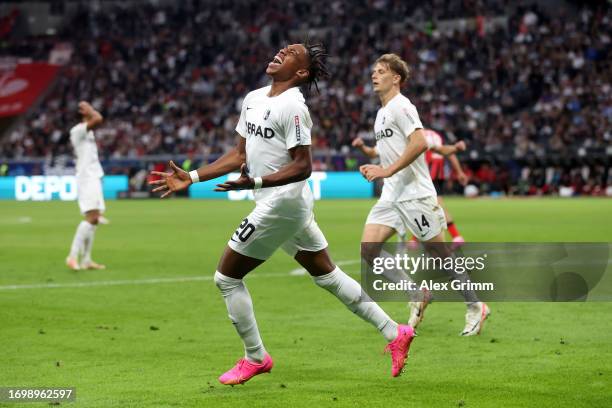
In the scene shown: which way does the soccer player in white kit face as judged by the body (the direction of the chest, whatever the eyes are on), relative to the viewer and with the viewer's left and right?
facing the viewer and to the left of the viewer

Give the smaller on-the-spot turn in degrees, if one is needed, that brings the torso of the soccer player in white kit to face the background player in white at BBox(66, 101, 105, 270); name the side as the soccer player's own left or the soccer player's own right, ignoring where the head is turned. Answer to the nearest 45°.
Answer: approximately 135° to the soccer player's own right

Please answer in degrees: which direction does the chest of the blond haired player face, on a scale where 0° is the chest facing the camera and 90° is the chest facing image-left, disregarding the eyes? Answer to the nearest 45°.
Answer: approximately 45°

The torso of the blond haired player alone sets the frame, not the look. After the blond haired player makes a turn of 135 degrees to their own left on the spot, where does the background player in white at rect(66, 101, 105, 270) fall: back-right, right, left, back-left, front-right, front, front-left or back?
back-left

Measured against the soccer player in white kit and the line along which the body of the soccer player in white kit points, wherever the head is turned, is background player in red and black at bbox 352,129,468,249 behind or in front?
behind
